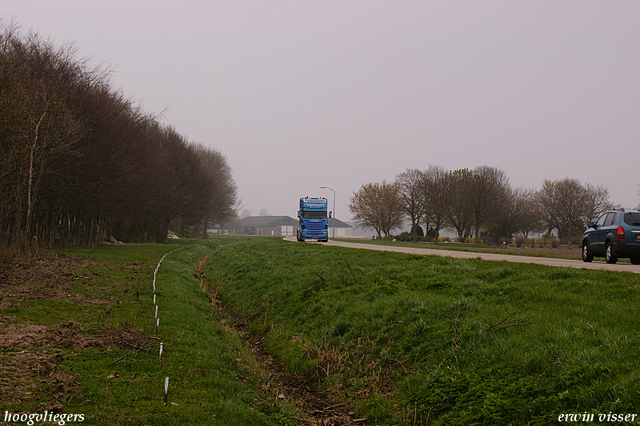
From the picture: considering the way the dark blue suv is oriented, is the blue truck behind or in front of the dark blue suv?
in front

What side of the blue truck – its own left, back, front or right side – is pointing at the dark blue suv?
front

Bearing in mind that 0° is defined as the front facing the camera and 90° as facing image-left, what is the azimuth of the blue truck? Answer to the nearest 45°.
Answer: approximately 0°

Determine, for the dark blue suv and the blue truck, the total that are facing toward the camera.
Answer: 1

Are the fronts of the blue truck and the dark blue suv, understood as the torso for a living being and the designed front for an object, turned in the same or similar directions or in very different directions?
very different directions

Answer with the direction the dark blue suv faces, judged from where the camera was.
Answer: facing away from the viewer and to the left of the viewer
